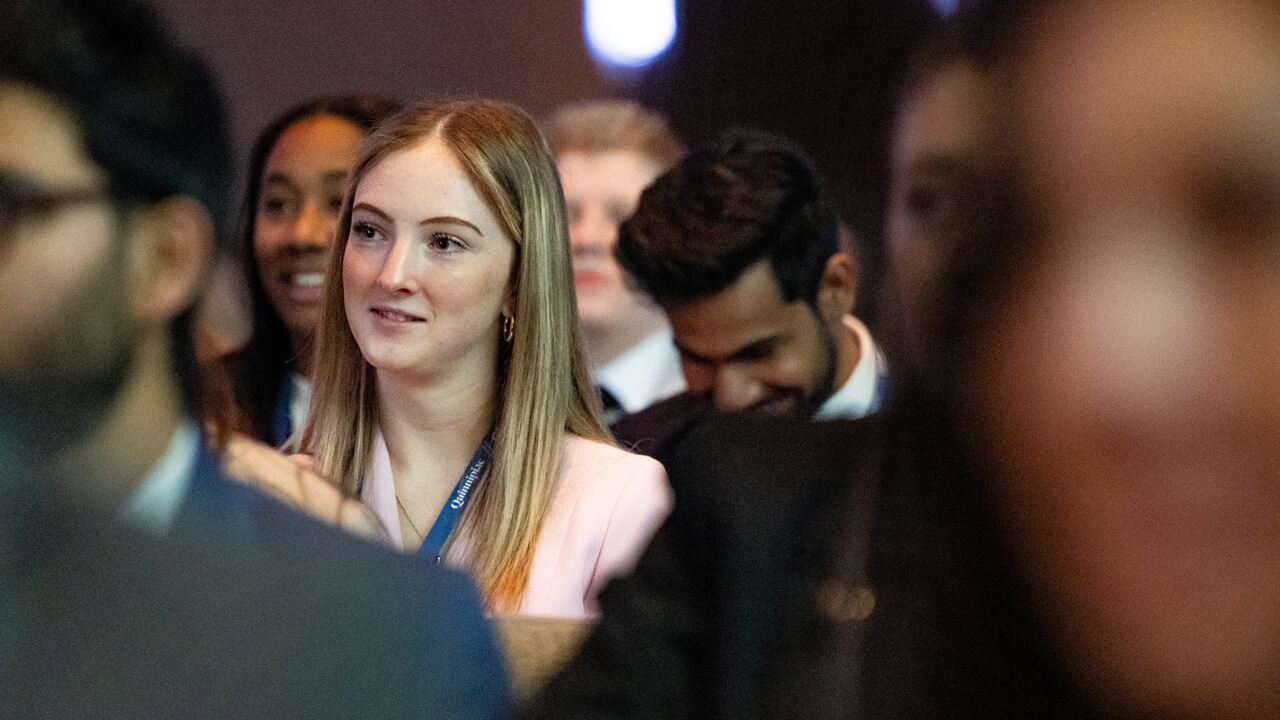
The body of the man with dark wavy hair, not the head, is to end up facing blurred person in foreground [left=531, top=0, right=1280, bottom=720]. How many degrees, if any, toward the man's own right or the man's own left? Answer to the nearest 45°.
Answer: approximately 45° to the man's own left

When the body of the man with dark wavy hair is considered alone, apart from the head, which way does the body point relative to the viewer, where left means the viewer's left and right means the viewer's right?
facing the viewer and to the left of the viewer

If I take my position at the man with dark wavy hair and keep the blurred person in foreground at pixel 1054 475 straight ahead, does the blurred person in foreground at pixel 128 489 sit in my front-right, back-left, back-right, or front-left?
front-right

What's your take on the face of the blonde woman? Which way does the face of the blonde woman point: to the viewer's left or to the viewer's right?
to the viewer's left

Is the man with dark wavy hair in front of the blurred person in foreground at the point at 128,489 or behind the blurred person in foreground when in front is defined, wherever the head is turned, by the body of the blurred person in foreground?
behind

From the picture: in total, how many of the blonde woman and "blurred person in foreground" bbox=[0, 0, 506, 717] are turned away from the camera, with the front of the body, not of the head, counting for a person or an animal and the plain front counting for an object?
0

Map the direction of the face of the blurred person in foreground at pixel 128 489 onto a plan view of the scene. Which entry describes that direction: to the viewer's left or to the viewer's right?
to the viewer's left

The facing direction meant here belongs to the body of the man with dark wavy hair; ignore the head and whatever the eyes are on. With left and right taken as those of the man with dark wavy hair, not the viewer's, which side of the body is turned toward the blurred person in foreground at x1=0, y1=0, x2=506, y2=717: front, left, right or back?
front
